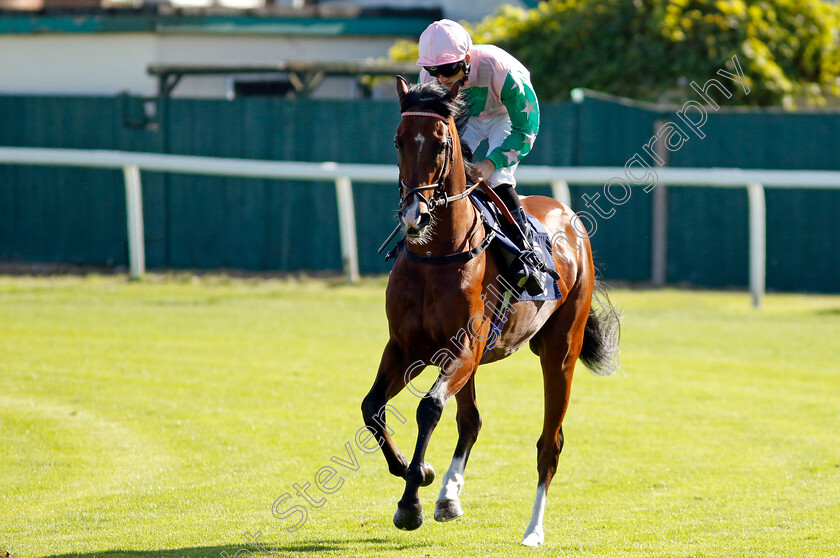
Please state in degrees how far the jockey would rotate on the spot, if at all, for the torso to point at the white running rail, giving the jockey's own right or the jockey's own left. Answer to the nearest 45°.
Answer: approximately 135° to the jockey's own right

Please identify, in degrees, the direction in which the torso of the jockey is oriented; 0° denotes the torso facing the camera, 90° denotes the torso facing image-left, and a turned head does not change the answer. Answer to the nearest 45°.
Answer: approximately 45°

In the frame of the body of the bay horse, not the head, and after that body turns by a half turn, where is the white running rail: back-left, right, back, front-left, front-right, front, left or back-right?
front-left
